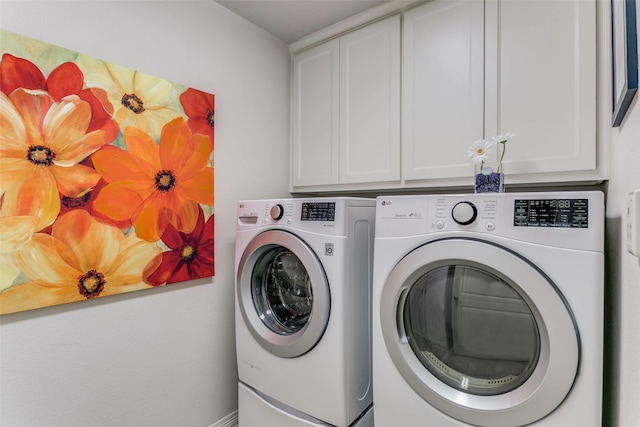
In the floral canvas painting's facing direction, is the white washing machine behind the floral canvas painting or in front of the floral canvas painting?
in front

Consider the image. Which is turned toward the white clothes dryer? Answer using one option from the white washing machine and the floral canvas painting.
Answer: the floral canvas painting

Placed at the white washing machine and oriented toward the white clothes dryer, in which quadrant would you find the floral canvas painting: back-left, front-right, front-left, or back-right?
back-right

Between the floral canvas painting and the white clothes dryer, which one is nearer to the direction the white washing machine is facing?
the floral canvas painting

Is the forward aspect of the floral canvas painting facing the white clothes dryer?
yes

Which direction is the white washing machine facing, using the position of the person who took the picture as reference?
facing the viewer and to the left of the viewer

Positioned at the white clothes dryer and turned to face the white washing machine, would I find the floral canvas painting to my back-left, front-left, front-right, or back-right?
front-left

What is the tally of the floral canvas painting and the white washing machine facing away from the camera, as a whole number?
0

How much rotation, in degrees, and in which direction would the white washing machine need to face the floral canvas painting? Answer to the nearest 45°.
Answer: approximately 45° to its right

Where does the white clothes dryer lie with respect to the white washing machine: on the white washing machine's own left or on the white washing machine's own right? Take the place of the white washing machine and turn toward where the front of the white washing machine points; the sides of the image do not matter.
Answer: on the white washing machine's own left

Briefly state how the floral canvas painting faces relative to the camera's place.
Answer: facing the viewer and to the right of the viewer
